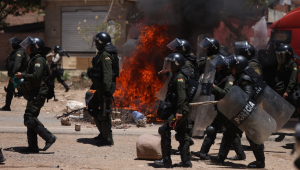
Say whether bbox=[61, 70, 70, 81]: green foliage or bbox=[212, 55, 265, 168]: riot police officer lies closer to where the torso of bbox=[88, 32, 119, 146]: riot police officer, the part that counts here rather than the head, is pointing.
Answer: the green foliage

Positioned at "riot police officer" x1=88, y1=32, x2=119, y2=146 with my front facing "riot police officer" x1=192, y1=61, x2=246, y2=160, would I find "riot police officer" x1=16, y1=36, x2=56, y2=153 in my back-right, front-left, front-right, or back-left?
back-right

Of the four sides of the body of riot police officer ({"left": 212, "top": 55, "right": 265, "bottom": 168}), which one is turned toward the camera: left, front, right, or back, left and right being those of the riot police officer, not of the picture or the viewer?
left

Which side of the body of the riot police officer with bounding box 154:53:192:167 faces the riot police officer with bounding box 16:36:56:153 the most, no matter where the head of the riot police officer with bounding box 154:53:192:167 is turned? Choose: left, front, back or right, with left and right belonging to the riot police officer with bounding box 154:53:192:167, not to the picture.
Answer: front

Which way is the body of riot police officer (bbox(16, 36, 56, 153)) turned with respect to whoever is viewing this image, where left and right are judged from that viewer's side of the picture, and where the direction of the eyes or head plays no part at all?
facing to the left of the viewer

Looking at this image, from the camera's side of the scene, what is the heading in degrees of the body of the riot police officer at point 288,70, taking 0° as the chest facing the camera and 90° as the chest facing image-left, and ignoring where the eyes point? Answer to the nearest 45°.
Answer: approximately 45°

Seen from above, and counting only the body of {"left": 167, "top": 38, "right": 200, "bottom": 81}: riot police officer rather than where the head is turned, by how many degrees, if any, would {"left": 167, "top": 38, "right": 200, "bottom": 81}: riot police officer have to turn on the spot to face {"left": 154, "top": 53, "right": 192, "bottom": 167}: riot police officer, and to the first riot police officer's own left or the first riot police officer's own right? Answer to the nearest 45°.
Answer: approximately 90° to the first riot police officer's own left

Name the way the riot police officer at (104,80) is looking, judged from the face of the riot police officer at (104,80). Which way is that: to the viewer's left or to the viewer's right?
to the viewer's left

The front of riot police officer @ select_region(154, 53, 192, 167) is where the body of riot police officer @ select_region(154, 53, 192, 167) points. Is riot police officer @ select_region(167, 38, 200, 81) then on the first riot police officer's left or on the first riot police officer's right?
on the first riot police officer's right

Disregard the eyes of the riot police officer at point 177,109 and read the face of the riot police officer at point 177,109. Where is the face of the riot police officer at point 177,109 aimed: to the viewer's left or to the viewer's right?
to the viewer's left
